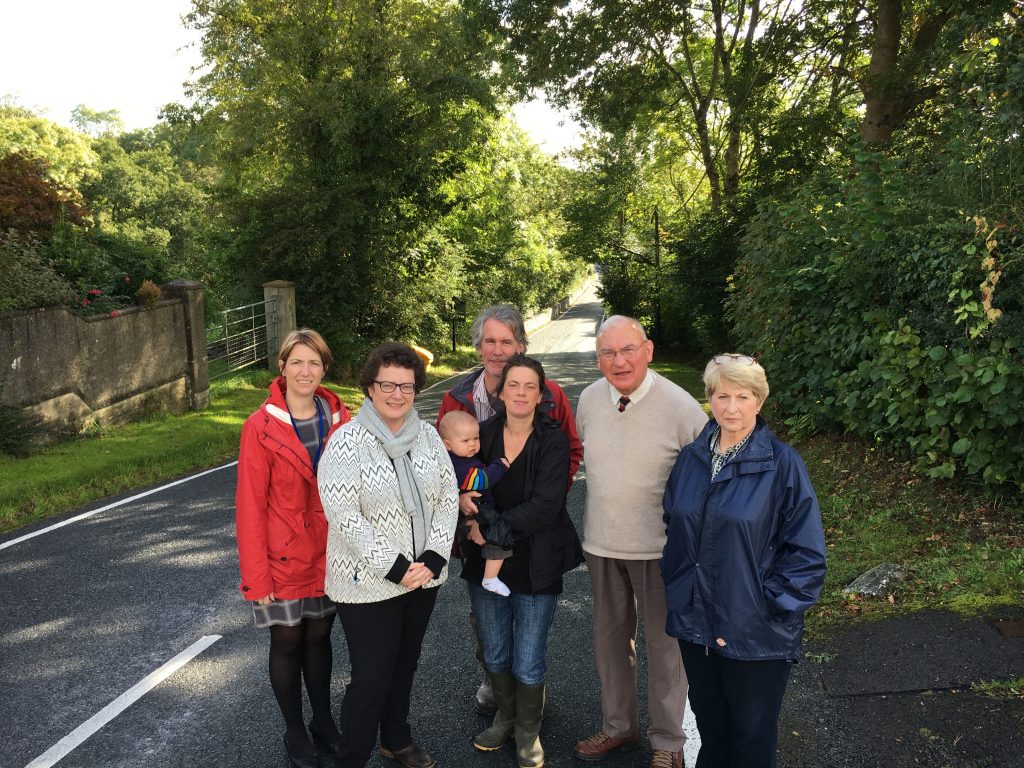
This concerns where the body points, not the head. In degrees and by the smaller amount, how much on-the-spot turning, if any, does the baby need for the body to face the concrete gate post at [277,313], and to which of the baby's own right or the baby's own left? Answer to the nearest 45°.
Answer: approximately 135° to the baby's own left

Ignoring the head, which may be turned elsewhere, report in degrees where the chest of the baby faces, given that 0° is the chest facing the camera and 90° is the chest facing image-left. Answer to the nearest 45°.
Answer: approximately 315°

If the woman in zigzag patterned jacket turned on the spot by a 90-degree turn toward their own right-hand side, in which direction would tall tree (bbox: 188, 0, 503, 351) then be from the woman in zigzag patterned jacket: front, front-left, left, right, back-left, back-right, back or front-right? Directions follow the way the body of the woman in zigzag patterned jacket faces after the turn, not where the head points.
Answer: back-right

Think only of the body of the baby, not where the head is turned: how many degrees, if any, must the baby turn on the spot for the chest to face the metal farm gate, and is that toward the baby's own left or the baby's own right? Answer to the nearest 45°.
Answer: approximately 135° to the baby's own left

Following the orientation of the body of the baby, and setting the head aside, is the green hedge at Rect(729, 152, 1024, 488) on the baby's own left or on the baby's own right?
on the baby's own left
